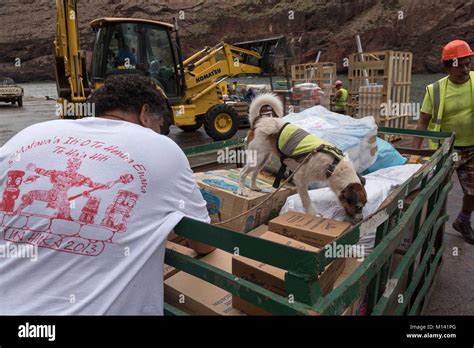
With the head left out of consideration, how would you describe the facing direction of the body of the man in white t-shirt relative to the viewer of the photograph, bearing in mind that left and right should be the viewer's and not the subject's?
facing away from the viewer and to the right of the viewer

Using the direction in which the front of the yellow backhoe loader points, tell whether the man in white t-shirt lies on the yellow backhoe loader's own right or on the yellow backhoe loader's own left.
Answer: on the yellow backhoe loader's own right

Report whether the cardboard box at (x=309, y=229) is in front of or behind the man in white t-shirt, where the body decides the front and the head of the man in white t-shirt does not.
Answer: in front

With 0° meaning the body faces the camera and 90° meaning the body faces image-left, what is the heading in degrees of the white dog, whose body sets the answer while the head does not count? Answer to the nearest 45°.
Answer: approximately 315°

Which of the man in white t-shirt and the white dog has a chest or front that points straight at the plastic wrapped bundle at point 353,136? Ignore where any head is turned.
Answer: the man in white t-shirt

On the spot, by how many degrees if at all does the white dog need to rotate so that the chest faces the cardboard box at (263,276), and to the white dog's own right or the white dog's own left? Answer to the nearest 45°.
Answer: approximately 45° to the white dog's own right

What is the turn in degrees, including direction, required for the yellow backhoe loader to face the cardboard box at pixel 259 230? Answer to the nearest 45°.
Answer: approximately 90° to its right

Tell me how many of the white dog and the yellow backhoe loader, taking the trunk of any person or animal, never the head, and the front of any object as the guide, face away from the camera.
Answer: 0

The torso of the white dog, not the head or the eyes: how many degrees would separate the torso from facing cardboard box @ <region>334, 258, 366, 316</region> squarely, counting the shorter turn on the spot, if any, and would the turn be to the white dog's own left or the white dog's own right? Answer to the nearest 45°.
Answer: approximately 45° to the white dog's own right

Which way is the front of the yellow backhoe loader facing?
to the viewer's right

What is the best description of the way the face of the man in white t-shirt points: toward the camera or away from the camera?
away from the camera

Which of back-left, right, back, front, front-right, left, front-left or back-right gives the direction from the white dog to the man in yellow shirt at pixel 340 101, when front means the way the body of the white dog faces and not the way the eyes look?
back-left

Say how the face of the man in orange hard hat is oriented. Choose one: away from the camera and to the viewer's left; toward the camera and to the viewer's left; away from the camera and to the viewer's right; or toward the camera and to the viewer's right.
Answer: toward the camera and to the viewer's left

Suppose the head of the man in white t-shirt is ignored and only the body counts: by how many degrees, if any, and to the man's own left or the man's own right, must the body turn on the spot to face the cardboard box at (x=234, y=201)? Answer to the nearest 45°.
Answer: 0° — they already face it

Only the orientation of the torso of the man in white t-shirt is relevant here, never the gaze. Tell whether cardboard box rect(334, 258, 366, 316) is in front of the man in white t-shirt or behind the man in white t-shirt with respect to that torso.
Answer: in front

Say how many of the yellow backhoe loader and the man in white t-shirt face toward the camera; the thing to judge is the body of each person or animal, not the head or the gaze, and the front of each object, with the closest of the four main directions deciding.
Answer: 0
